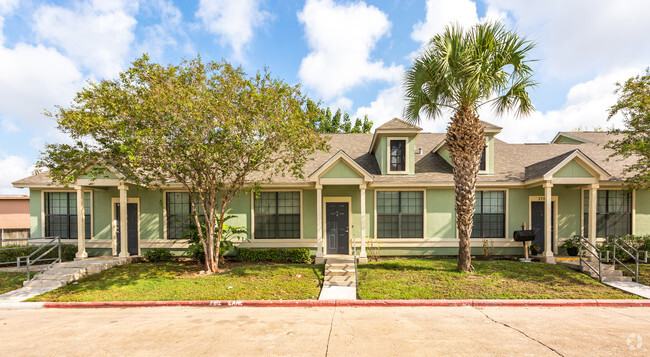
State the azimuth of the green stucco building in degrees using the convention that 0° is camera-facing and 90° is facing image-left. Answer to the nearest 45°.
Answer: approximately 0°

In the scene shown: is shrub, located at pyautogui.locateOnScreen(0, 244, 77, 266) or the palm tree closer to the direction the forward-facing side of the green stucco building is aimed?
the palm tree

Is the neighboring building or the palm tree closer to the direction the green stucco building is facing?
the palm tree

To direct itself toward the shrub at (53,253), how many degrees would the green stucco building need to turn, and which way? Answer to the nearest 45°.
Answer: approximately 90° to its right
